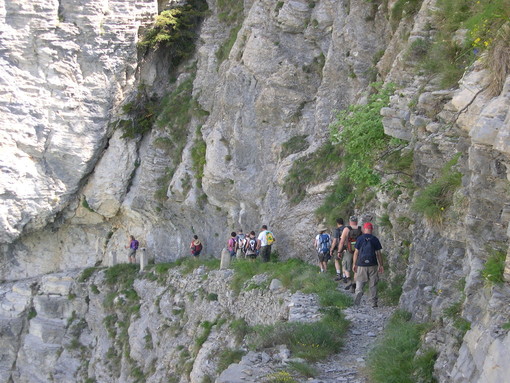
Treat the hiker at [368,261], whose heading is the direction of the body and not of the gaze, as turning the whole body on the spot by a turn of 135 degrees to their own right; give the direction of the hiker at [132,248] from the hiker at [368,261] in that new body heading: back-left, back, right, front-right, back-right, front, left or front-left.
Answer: back

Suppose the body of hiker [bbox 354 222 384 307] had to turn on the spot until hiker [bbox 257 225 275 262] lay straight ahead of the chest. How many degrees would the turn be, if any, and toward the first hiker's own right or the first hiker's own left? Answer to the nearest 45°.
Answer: approximately 45° to the first hiker's own left

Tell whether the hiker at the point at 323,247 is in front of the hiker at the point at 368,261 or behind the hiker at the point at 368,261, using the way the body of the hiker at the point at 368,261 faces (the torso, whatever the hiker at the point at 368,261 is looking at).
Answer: in front

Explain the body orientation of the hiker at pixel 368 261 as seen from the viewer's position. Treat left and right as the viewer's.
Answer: facing away from the viewer

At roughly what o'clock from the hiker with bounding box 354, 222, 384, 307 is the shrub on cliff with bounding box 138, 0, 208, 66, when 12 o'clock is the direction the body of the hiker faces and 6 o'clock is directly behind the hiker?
The shrub on cliff is roughly at 11 o'clock from the hiker.

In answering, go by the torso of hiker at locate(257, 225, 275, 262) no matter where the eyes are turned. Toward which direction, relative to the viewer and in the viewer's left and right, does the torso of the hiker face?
facing away from the viewer and to the left of the viewer

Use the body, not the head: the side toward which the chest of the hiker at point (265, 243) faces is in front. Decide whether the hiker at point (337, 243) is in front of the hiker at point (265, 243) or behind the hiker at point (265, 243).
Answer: behind

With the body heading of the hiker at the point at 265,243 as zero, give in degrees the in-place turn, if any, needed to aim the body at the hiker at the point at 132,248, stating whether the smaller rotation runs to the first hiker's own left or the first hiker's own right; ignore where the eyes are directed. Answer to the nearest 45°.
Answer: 0° — they already face them

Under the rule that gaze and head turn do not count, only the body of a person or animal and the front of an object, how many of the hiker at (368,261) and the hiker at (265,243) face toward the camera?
0

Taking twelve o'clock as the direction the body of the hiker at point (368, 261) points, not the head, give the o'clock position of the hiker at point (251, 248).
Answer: the hiker at point (251, 248) is roughly at 11 o'clock from the hiker at point (368, 261).

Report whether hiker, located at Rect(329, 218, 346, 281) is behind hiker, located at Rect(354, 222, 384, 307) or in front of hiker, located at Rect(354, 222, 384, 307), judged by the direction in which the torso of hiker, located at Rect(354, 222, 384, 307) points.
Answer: in front
